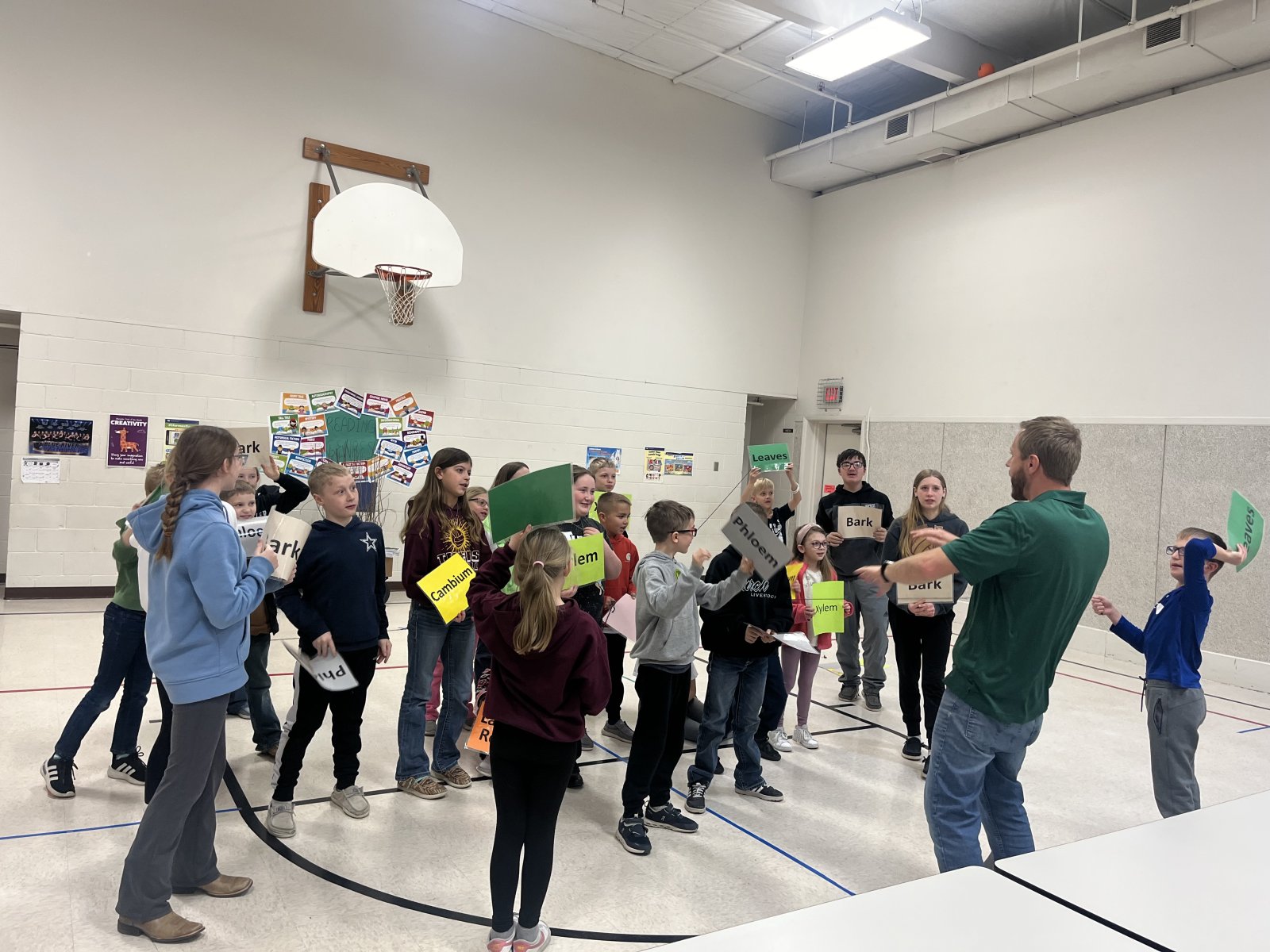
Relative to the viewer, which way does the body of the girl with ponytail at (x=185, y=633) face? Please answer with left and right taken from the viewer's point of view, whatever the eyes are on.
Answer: facing to the right of the viewer

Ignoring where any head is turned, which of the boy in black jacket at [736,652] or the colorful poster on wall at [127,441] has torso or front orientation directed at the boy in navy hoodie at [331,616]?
the colorful poster on wall

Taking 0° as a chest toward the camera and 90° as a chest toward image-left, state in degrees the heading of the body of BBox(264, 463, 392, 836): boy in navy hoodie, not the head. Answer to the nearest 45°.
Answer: approximately 315°

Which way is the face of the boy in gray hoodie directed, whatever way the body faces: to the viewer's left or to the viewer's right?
to the viewer's right

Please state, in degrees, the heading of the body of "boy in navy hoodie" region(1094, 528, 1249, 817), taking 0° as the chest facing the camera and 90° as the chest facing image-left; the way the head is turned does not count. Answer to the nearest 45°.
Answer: approximately 90°
